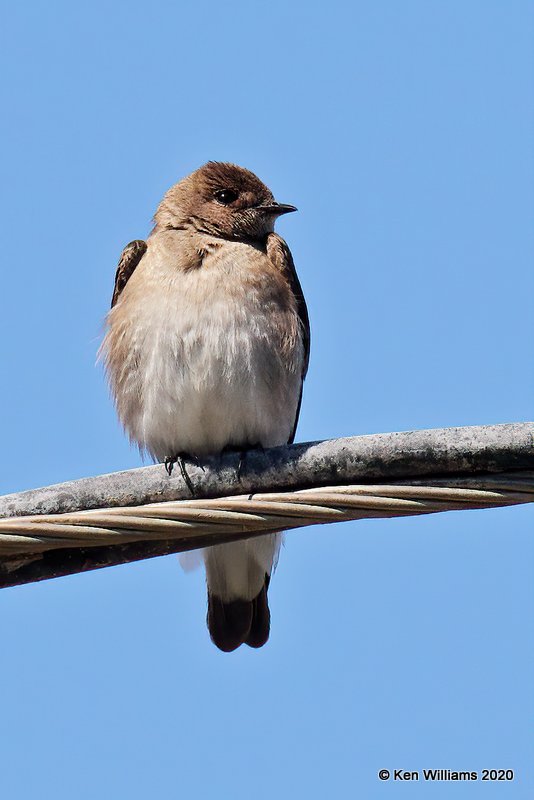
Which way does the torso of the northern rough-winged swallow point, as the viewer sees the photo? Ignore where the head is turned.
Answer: toward the camera
